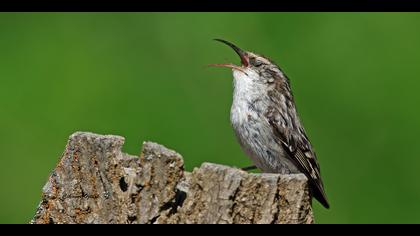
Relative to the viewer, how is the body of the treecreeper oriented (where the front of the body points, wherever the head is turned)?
to the viewer's left
